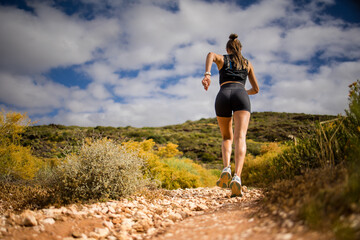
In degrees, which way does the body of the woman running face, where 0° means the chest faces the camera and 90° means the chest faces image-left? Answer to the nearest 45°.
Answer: approximately 180°

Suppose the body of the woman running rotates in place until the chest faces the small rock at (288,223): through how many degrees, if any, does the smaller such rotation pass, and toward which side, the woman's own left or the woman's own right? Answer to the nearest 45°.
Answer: approximately 180°

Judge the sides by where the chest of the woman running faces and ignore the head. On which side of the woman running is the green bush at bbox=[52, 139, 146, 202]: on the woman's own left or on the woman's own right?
on the woman's own left

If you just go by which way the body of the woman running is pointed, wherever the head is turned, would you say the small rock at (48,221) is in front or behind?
behind

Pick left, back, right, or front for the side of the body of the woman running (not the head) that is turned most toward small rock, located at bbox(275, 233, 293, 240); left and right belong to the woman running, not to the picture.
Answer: back

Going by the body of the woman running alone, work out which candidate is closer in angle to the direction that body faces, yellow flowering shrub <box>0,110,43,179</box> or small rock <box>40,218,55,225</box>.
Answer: the yellow flowering shrub

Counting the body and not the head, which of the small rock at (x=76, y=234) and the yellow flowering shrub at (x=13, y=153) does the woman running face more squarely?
the yellow flowering shrub

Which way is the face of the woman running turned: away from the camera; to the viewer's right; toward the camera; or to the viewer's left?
away from the camera
